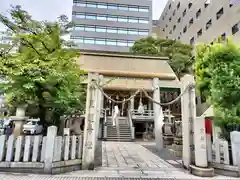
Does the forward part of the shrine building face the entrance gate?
yes

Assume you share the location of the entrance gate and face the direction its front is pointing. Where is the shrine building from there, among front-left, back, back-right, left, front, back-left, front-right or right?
back

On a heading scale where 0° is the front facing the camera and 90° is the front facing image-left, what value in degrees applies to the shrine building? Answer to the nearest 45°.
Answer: approximately 0°

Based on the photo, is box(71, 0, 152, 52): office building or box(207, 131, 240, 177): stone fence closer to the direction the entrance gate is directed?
the stone fence

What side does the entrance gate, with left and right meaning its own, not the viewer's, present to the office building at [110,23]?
back

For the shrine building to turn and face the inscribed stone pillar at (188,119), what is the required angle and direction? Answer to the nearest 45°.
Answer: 0° — it already faces it

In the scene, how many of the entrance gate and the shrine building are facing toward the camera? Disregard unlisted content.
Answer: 2

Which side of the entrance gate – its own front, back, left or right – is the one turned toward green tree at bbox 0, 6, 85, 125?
right

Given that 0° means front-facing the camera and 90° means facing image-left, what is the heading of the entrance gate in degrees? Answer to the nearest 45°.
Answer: approximately 0°
